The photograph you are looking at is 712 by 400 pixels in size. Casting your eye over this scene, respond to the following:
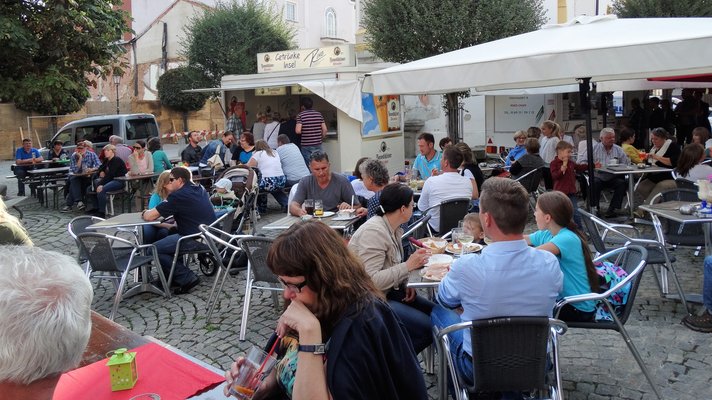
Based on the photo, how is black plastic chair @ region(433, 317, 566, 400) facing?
away from the camera

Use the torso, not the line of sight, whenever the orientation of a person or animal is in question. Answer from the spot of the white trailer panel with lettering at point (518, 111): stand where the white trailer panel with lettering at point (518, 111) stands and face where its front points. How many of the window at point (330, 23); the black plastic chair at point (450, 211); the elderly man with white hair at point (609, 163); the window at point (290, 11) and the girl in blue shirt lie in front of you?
3

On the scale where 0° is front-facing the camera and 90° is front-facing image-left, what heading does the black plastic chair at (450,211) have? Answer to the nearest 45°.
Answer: approximately 135°

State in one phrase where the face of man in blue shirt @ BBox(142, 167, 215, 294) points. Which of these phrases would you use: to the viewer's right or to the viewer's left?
to the viewer's left

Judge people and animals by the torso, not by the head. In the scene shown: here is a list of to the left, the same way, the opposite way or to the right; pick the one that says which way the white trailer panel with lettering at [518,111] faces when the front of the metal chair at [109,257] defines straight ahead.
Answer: the opposite way

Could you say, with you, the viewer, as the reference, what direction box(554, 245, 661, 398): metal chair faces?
facing to the left of the viewer

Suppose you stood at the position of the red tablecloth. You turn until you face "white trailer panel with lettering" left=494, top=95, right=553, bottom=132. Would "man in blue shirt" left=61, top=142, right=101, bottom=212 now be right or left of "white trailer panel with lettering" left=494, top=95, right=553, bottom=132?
left

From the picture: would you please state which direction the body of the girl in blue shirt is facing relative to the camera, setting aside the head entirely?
to the viewer's left

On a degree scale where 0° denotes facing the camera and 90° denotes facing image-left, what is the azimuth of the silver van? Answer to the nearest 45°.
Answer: approximately 135°

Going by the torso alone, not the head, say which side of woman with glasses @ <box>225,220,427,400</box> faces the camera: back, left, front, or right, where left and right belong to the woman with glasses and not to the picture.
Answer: left

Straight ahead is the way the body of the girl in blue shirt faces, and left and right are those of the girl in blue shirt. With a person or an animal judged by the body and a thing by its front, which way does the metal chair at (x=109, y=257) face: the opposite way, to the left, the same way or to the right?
to the right

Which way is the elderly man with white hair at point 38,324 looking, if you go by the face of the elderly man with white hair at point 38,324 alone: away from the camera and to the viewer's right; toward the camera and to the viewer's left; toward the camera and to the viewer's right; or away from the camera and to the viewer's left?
away from the camera and to the viewer's right

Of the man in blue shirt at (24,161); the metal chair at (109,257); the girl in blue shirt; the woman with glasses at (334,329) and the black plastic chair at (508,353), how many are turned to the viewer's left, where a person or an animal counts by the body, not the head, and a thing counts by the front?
2

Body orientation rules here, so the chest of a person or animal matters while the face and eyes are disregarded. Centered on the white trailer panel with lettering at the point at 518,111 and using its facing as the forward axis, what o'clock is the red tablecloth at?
The red tablecloth is roughly at 12 o'clock from the white trailer panel with lettering.
